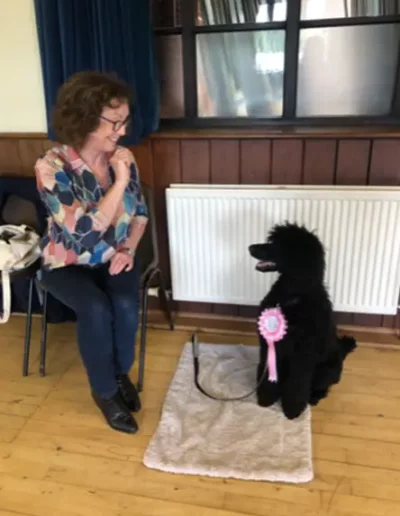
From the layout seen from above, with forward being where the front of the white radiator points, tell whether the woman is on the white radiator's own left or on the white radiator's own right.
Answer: on the white radiator's own right

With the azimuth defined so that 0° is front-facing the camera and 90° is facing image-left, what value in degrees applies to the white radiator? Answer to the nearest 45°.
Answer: approximately 0°

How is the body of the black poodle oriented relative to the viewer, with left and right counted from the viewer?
facing the viewer and to the left of the viewer

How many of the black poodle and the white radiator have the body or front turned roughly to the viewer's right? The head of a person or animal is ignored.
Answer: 0

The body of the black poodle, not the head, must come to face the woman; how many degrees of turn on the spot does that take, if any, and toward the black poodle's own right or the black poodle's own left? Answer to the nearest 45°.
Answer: approximately 45° to the black poodle's own right

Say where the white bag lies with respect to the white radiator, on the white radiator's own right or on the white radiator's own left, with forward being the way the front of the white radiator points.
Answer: on the white radiator's own right

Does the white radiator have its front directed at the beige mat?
yes

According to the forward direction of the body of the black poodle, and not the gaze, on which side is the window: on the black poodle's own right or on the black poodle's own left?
on the black poodle's own right
